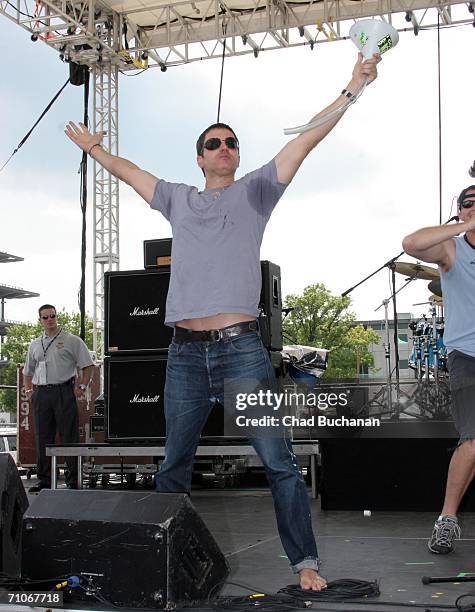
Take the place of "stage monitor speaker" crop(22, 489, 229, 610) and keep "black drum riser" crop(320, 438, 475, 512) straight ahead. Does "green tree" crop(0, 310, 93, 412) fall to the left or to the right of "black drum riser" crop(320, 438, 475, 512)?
left

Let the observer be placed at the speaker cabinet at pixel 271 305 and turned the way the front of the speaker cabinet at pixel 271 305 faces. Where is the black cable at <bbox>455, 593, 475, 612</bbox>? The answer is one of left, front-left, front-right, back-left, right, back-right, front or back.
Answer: front-left

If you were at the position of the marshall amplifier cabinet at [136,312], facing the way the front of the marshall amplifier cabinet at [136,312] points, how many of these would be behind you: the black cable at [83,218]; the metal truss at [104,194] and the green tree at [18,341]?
3

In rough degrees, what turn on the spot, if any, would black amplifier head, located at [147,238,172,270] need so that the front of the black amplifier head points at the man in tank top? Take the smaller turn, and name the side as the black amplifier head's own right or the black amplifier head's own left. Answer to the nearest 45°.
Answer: approximately 45° to the black amplifier head's own left

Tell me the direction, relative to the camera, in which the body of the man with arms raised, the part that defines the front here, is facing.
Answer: toward the camera

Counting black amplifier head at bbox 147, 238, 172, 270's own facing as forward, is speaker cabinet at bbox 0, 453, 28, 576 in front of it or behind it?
in front

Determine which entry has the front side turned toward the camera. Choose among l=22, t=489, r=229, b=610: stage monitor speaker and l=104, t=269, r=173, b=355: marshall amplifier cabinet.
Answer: the marshall amplifier cabinet

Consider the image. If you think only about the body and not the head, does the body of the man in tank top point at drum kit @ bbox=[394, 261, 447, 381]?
no

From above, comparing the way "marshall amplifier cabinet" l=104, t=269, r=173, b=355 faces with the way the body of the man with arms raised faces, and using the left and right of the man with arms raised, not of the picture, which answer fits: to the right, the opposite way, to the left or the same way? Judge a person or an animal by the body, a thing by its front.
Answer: the same way

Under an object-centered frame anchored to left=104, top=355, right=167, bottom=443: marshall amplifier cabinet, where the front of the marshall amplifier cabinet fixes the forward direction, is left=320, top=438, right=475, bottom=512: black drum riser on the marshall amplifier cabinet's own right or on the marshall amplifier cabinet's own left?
on the marshall amplifier cabinet's own left

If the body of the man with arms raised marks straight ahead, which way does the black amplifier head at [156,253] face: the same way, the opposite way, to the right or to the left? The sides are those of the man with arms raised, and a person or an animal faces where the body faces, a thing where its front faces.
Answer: the same way

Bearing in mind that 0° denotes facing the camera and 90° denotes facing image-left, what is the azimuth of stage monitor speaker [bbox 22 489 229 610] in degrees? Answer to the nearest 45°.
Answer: approximately 225°

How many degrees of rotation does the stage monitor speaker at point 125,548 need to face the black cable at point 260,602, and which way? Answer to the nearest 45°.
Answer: approximately 45° to its right

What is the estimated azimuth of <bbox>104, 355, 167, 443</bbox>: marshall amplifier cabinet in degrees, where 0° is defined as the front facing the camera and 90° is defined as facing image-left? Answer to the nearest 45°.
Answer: approximately 0°

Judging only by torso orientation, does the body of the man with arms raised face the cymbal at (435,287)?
no

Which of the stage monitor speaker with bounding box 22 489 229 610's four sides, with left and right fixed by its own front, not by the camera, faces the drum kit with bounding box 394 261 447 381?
front

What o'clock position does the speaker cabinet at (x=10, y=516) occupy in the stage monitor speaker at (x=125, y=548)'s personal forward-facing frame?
The speaker cabinet is roughly at 9 o'clock from the stage monitor speaker.
